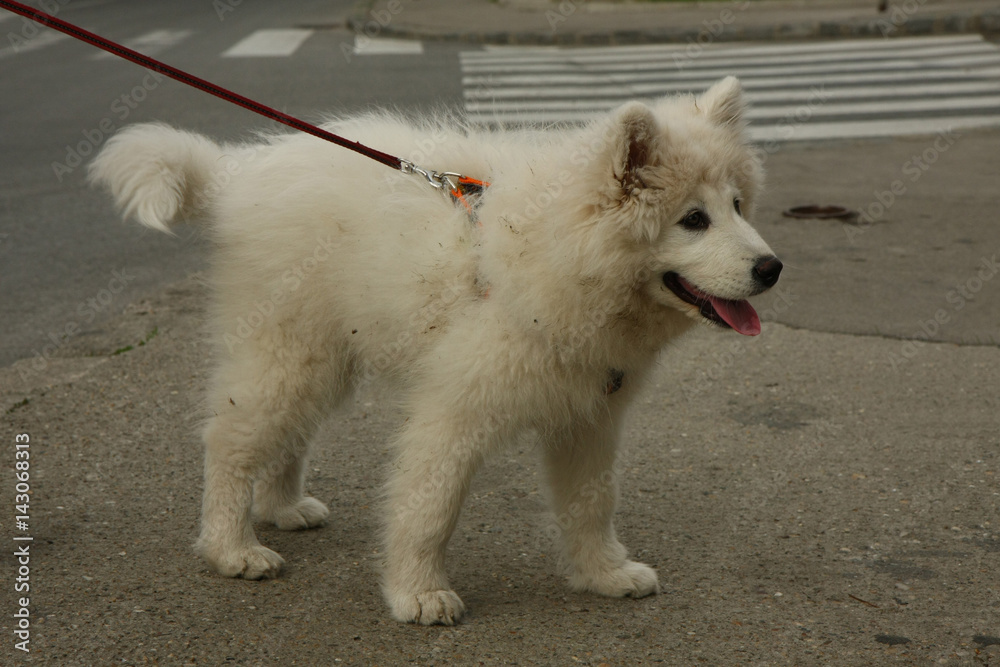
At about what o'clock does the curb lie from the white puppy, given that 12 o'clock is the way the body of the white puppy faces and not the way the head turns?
The curb is roughly at 8 o'clock from the white puppy.

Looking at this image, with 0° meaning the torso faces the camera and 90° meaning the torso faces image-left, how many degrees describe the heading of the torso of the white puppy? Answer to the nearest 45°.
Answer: approximately 315°
